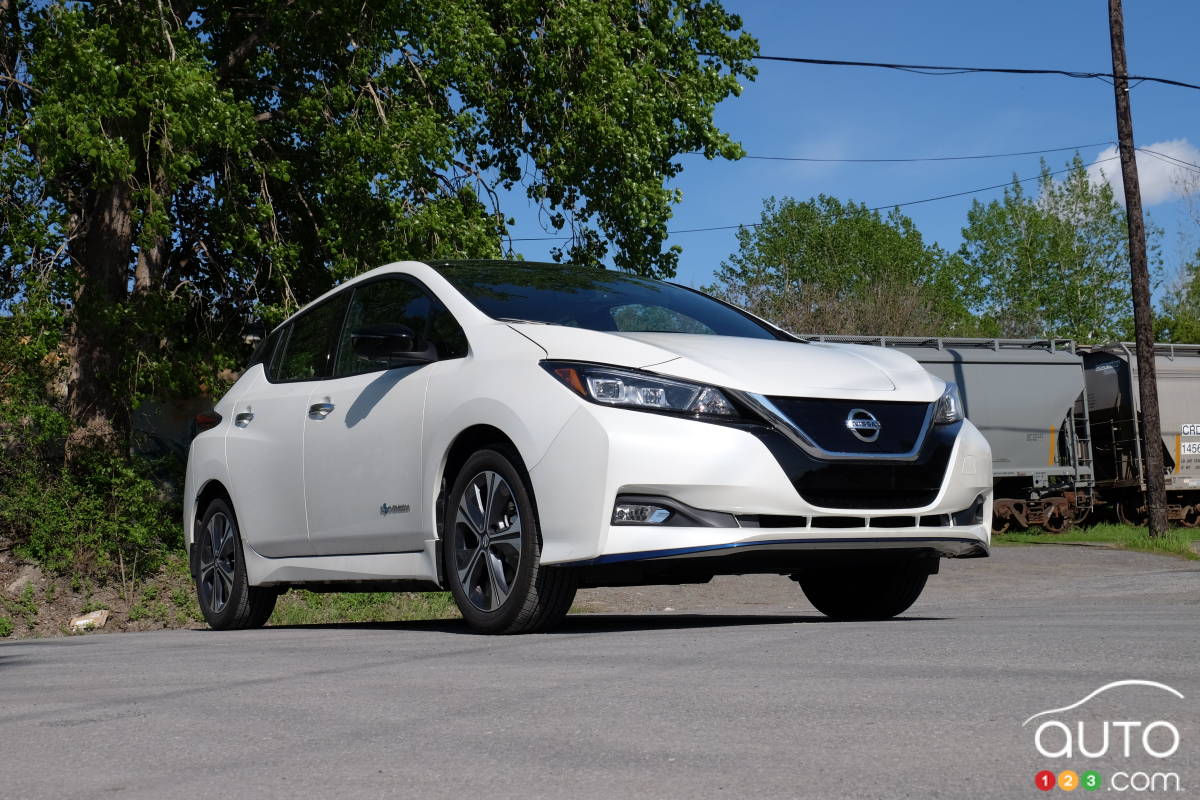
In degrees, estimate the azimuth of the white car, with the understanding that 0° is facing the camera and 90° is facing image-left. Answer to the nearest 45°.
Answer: approximately 315°

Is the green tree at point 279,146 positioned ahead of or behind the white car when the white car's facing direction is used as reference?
behind

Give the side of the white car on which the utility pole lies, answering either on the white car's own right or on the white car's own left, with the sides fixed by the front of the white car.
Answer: on the white car's own left

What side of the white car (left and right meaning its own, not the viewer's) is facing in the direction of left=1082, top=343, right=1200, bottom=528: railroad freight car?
left

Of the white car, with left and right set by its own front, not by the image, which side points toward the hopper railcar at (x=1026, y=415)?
left
